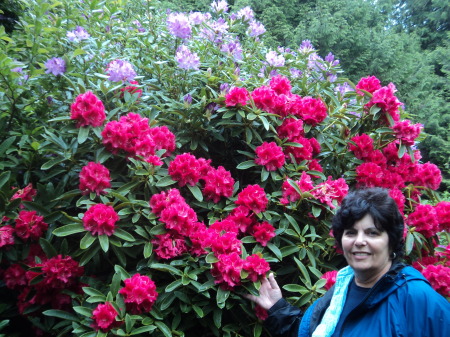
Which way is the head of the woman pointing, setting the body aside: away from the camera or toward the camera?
toward the camera

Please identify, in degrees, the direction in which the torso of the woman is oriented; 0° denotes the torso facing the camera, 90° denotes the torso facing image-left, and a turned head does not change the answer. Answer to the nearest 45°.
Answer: approximately 45°
